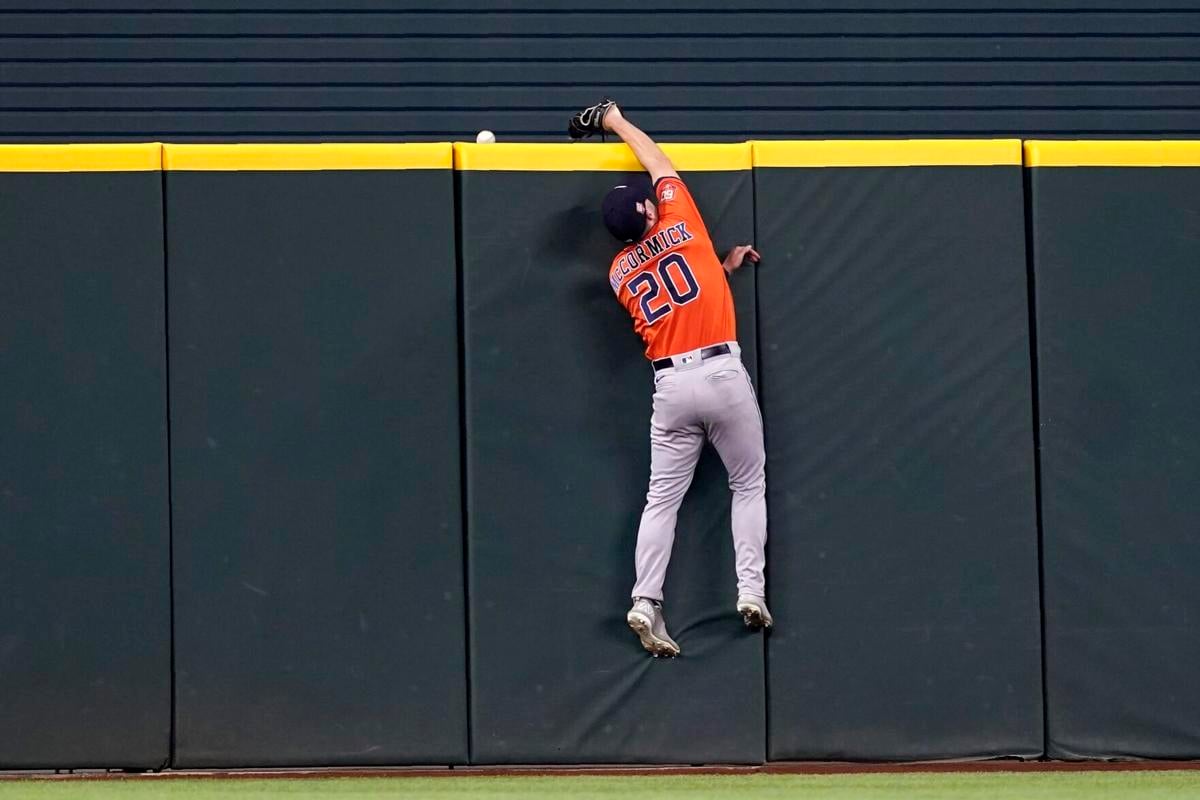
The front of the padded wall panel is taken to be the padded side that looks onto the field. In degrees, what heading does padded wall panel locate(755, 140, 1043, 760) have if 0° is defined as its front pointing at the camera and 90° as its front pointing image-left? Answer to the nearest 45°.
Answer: approximately 0°

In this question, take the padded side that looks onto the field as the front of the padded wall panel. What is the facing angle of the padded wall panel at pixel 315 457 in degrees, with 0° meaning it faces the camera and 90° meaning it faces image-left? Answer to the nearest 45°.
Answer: approximately 0°

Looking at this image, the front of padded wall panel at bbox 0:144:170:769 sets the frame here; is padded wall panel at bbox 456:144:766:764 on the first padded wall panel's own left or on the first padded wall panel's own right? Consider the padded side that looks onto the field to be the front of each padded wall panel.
on the first padded wall panel's own left

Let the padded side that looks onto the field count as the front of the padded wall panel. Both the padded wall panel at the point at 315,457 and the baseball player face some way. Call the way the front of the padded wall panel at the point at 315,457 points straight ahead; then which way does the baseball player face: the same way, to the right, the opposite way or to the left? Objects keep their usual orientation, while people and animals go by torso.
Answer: the opposite way

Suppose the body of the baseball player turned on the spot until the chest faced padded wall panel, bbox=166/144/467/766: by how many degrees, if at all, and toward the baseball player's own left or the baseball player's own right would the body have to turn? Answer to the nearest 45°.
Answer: approximately 90° to the baseball player's own left

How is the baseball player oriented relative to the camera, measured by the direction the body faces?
away from the camera

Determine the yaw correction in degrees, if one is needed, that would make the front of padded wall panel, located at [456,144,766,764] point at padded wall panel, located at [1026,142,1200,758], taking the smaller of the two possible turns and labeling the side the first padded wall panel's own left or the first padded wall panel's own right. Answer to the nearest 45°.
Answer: approximately 90° to the first padded wall panel's own left

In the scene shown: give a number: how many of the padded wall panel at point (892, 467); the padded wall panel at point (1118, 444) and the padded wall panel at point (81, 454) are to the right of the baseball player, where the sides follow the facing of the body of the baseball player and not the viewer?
2
